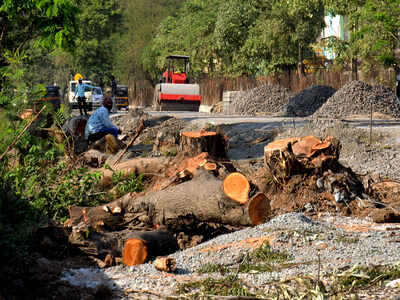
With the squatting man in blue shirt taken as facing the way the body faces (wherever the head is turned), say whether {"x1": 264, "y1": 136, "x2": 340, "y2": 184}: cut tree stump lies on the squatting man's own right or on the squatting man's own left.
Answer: on the squatting man's own right

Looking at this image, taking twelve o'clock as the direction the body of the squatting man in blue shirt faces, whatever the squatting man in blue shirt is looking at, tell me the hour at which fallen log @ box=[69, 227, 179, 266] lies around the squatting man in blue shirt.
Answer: The fallen log is roughly at 3 o'clock from the squatting man in blue shirt.

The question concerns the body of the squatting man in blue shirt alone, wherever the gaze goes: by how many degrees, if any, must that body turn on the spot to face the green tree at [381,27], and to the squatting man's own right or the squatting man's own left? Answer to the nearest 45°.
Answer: approximately 45° to the squatting man's own left

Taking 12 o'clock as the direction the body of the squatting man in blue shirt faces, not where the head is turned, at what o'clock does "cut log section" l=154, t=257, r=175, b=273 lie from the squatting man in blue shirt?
The cut log section is roughly at 3 o'clock from the squatting man in blue shirt.

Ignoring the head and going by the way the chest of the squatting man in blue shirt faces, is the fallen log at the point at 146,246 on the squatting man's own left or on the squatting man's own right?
on the squatting man's own right

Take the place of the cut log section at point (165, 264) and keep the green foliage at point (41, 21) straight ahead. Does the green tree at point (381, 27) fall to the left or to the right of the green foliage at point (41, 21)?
right

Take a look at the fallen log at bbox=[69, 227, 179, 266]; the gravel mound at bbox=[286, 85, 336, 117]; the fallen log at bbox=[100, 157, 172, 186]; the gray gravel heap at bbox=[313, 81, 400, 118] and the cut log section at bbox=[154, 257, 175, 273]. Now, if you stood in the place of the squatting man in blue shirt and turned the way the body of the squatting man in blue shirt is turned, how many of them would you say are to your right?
3

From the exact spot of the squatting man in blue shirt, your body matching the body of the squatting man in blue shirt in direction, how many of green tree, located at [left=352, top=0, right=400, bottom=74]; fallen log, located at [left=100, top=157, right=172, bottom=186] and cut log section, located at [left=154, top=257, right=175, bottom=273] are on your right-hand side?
2

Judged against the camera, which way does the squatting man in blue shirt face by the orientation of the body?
to the viewer's right

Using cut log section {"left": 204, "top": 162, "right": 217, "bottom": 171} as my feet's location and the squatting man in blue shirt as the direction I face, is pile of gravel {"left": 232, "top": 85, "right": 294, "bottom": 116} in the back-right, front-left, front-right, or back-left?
front-right

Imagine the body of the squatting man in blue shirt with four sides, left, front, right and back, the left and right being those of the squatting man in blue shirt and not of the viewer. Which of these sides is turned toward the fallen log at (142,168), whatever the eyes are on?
right

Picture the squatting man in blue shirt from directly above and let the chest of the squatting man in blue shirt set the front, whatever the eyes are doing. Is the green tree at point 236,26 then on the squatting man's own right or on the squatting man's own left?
on the squatting man's own left

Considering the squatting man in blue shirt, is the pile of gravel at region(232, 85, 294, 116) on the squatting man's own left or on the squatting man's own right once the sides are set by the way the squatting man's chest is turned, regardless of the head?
on the squatting man's own left
